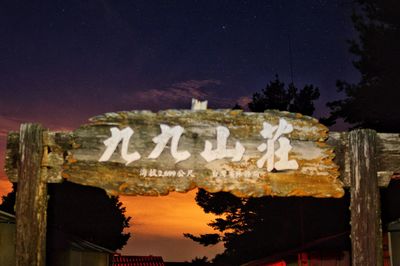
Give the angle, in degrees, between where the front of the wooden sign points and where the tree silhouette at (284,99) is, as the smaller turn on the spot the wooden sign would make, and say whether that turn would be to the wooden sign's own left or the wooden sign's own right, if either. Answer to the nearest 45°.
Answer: approximately 180°

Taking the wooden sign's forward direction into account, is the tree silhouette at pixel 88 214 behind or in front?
behind

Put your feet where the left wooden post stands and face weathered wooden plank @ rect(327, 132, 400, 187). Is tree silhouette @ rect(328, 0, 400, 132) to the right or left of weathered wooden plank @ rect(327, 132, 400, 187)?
left

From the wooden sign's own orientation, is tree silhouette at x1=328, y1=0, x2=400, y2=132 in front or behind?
behind

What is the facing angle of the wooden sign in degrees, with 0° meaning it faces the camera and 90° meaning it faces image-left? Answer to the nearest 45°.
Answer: approximately 0°

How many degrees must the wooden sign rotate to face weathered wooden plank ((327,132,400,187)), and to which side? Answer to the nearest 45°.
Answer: approximately 90° to its left

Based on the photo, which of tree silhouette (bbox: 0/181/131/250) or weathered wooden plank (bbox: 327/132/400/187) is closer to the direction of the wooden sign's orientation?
the weathered wooden plank

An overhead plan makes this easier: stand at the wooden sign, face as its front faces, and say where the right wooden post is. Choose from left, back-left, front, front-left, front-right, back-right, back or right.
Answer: left

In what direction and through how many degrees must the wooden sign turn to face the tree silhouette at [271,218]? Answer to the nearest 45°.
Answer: approximately 180°
